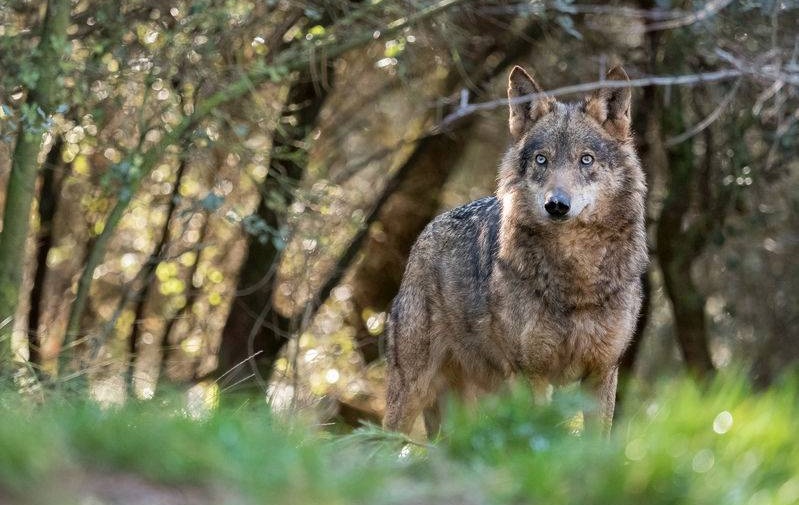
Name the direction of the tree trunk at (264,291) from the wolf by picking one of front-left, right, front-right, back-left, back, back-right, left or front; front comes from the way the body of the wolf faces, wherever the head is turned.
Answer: back

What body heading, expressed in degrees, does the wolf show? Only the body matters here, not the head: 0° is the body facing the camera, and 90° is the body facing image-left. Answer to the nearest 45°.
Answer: approximately 315°

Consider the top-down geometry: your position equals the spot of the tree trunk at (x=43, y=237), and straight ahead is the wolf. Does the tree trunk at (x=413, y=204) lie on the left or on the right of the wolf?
left

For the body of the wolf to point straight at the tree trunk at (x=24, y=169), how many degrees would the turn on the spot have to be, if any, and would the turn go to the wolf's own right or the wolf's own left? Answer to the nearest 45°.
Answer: approximately 135° to the wolf's own right

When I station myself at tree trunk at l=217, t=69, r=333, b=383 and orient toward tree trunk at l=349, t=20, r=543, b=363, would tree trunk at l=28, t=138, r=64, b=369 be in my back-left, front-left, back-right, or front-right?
back-left

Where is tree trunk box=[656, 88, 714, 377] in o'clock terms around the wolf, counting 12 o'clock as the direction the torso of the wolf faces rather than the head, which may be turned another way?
The tree trunk is roughly at 8 o'clock from the wolf.

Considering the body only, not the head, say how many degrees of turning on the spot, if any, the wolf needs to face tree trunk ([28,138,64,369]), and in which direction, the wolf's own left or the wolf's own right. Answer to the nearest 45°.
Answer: approximately 180°

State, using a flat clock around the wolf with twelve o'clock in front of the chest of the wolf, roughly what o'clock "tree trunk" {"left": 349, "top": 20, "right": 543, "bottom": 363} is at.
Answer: The tree trunk is roughly at 7 o'clock from the wolf.
